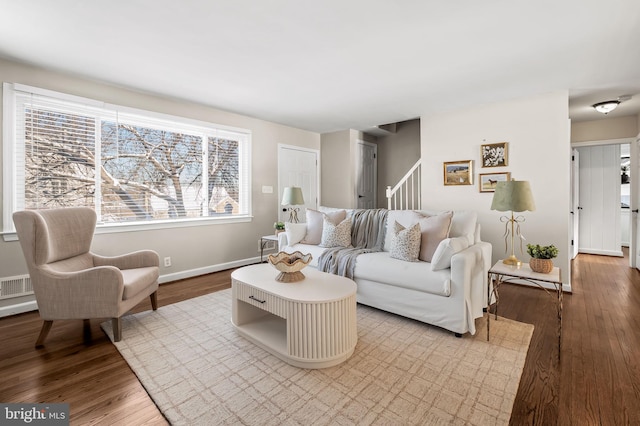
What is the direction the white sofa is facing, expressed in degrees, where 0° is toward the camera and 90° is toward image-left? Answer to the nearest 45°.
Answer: approximately 45°

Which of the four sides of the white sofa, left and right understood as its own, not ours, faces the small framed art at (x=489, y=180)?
back

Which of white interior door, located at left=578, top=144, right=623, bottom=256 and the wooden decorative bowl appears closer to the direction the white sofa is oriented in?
the wooden decorative bowl

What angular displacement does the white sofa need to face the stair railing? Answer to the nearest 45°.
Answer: approximately 135° to its right

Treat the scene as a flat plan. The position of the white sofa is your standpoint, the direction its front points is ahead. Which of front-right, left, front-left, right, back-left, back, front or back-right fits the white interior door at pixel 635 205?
back

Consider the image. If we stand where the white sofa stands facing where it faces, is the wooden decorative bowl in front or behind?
in front

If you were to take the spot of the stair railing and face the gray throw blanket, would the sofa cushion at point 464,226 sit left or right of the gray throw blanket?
left

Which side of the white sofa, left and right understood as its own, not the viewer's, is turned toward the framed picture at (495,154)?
back

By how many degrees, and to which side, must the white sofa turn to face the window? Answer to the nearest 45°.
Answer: approximately 45° to its right

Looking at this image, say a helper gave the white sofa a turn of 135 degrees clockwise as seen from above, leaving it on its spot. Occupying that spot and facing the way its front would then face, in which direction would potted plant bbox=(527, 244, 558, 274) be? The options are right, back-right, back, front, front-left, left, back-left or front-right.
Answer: right
